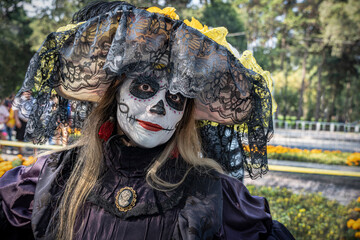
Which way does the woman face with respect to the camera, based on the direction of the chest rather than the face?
toward the camera

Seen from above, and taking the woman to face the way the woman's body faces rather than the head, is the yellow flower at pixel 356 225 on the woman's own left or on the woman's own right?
on the woman's own left
